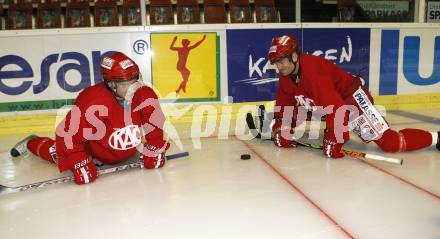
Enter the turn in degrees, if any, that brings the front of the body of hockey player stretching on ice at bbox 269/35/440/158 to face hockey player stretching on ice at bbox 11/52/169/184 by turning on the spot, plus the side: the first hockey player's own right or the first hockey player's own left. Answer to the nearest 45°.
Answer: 0° — they already face them

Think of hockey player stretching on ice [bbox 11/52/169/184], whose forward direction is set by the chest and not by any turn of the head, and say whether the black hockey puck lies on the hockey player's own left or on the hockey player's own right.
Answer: on the hockey player's own left

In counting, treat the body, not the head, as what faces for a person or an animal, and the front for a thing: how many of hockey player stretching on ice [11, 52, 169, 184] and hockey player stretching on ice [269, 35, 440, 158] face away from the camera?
0

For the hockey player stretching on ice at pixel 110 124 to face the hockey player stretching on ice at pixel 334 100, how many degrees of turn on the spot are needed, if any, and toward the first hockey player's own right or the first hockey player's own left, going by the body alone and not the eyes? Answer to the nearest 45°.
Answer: approximately 45° to the first hockey player's own left

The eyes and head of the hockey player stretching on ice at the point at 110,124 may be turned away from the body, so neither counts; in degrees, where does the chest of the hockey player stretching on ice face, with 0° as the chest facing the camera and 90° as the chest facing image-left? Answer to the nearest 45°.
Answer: approximately 315°

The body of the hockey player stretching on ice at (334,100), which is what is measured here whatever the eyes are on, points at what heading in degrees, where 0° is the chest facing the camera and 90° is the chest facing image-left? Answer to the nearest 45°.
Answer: approximately 45°
